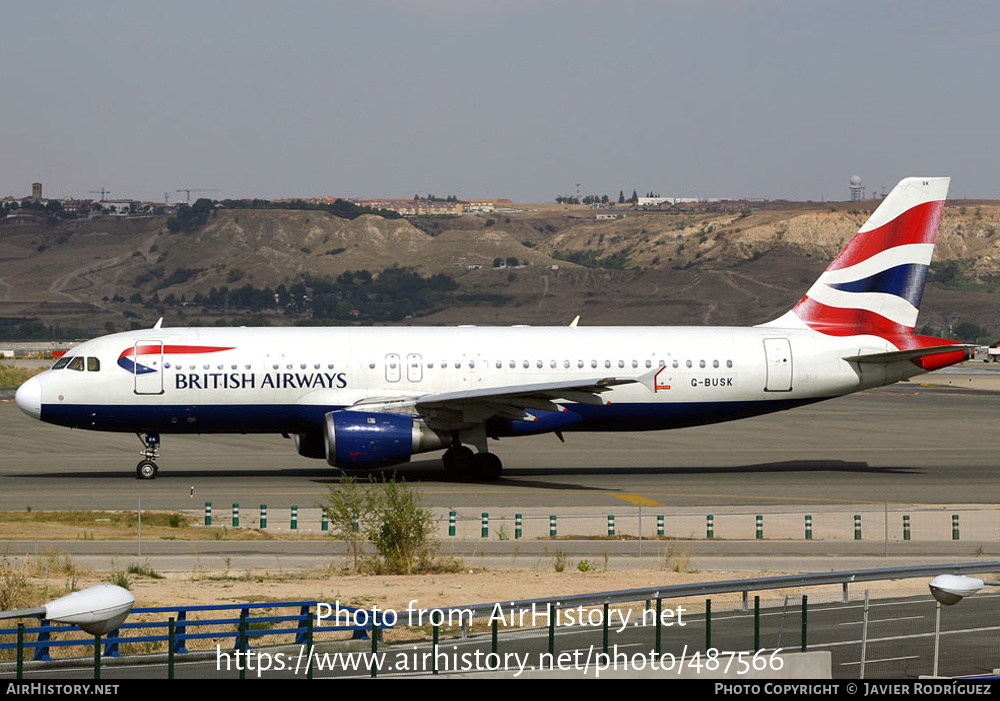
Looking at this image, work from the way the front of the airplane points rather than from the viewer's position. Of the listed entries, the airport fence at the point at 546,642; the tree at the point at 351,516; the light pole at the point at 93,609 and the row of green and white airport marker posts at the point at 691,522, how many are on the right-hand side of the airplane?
0

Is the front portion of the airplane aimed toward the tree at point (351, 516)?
no

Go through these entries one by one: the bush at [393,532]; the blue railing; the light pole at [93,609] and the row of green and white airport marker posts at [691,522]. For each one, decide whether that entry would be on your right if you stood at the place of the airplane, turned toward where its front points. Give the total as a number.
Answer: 0

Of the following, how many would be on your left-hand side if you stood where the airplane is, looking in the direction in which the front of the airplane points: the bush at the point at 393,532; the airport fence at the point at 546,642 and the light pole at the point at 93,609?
3

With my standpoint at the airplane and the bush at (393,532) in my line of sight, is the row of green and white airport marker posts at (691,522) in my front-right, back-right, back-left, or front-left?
front-left

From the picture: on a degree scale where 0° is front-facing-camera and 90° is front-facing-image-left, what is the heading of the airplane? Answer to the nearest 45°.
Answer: approximately 90°

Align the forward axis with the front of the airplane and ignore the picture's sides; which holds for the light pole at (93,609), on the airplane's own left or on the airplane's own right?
on the airplane's own left

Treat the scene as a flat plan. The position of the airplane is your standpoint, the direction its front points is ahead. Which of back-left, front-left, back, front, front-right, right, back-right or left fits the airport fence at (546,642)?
left

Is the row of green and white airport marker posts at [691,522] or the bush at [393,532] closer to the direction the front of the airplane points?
the bush

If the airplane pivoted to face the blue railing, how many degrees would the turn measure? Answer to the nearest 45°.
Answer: approximately 90° to its left

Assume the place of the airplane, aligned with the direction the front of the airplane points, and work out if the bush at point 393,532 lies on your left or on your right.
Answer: on your left
